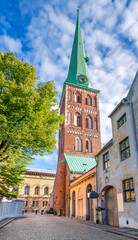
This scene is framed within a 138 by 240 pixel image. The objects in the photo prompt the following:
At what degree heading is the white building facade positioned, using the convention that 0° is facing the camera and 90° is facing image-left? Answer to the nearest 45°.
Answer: approximately 45°

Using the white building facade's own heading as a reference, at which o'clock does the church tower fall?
The church tower is roughly at 4 o'clock from the white building facade.
